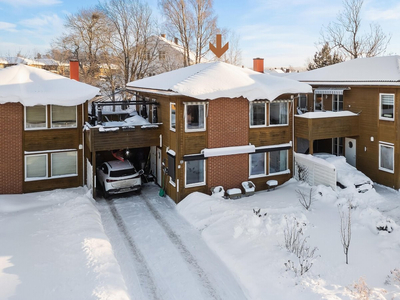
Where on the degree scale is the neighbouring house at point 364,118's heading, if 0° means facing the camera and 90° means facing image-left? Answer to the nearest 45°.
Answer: approximately 45°

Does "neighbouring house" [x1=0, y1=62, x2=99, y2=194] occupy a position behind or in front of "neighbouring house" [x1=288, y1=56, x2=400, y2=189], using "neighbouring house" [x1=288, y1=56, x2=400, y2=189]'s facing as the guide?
in front

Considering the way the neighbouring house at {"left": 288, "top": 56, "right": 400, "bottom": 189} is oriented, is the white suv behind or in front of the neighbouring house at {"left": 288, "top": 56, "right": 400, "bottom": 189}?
in front
